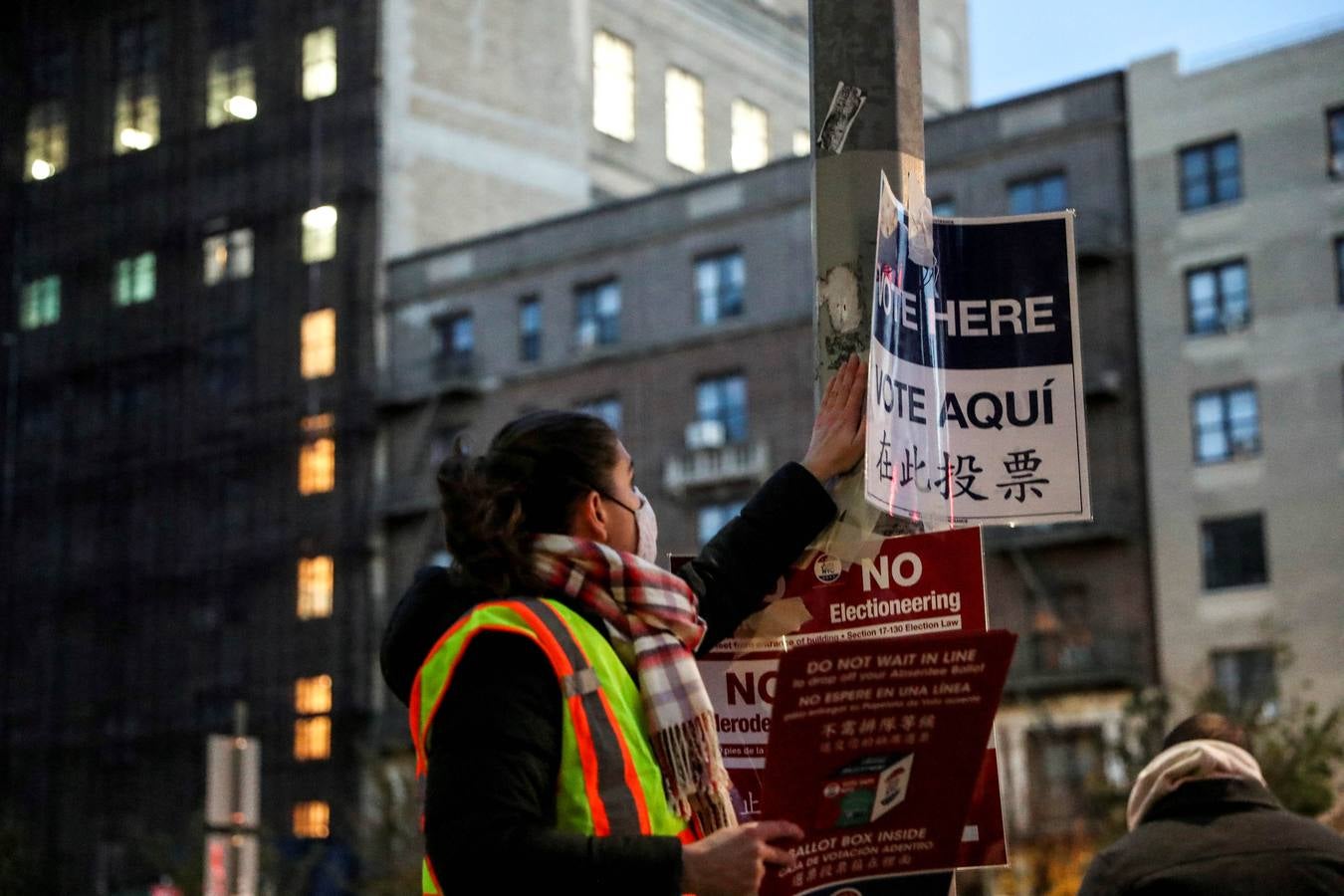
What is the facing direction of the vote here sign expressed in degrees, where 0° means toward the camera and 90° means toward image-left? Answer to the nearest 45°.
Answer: approximately 0°

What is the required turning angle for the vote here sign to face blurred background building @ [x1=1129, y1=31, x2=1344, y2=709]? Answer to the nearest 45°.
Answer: approximately 180°

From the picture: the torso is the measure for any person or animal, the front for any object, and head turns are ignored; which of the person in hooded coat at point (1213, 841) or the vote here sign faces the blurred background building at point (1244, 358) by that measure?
the person in hooded coat

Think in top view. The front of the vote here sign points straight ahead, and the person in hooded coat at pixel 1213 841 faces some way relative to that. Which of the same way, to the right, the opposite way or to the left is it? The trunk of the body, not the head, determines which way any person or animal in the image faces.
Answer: the opposite way

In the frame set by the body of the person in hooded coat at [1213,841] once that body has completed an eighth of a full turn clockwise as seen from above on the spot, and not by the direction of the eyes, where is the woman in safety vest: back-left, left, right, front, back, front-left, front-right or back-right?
back

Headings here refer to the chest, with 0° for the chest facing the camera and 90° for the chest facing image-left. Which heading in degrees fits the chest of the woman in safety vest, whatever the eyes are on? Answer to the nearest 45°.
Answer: approximately 270°

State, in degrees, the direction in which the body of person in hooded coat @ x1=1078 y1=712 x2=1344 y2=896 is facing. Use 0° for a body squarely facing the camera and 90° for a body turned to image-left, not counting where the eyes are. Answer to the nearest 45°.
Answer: approximately 180°

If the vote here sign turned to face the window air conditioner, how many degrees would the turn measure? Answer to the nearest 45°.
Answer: approximately 180°

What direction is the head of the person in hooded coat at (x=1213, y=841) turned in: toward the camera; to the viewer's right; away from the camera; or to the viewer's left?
away from the camera
